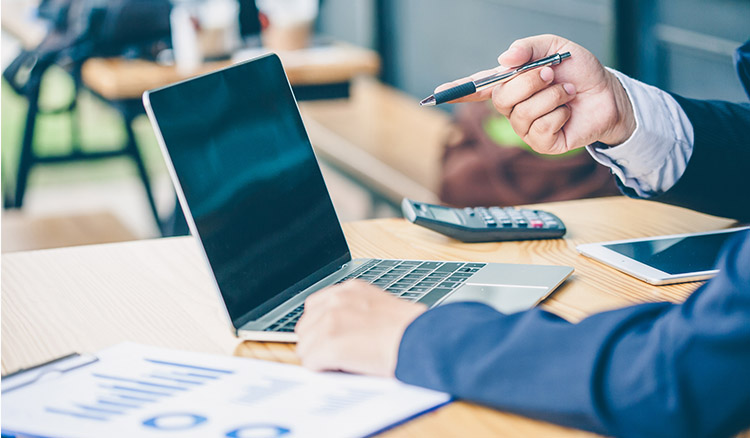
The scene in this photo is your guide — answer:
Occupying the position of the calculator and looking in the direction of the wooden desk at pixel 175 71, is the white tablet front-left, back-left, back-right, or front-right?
back-right

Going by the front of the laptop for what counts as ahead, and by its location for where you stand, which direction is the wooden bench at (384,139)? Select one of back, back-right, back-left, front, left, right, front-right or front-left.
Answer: back-left

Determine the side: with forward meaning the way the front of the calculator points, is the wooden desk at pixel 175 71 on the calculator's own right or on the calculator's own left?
on the calculator's own left

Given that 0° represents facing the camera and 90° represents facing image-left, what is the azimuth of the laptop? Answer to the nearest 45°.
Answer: approximately 315°

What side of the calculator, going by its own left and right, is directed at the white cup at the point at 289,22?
left

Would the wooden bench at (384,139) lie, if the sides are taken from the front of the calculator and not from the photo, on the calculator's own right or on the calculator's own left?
on the calculator's own left

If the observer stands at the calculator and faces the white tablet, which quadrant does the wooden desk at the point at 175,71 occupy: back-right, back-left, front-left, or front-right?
back-left

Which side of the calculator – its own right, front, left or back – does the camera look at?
right

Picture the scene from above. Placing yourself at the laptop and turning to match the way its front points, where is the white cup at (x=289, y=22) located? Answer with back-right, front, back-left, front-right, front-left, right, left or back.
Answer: back-left
